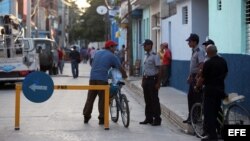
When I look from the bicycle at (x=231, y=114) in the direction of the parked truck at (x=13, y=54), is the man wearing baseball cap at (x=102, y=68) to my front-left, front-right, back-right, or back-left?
front-left

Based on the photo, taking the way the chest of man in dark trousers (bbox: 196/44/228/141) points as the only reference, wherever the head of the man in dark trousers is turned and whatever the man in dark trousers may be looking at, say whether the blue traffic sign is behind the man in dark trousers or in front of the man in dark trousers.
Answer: in front

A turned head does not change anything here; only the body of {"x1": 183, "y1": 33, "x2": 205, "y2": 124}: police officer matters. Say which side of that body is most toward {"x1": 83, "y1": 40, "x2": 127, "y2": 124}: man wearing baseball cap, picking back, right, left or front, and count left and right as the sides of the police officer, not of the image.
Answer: front

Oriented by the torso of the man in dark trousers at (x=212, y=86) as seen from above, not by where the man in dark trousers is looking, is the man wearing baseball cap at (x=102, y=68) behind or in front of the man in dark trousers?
in front

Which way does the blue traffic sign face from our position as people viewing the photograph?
facing the viewer

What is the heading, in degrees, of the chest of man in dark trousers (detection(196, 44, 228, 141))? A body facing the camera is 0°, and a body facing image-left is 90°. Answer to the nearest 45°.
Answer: approximately 135°

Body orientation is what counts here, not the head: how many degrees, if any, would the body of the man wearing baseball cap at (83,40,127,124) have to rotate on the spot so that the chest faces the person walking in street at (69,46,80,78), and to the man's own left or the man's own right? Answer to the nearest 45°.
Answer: approximately 45° to the man's own left

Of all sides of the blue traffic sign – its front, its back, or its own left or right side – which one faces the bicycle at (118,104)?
left

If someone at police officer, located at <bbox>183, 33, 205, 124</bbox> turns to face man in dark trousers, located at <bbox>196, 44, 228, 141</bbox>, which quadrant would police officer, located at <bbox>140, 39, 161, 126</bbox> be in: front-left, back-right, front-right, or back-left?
back-right

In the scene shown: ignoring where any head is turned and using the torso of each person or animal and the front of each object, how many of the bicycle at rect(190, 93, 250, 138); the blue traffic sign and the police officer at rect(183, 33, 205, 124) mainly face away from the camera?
0

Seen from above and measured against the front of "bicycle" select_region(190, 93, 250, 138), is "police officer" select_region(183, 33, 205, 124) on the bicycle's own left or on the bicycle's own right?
on the bicycle's own right
